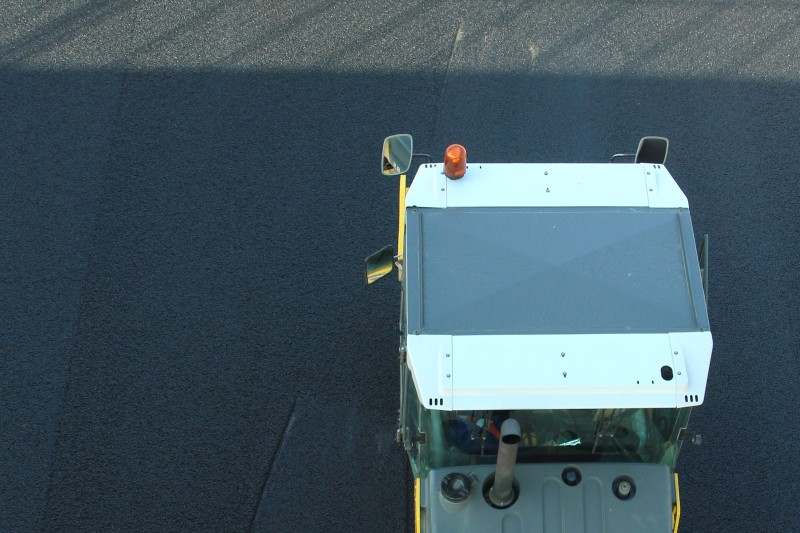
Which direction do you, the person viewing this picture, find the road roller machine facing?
facing away from the viewer
